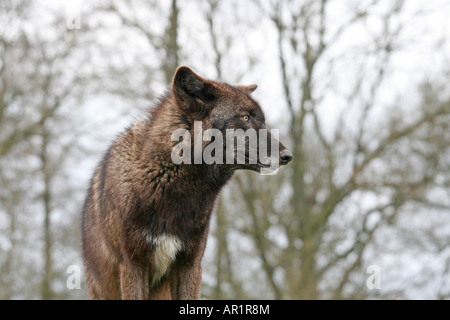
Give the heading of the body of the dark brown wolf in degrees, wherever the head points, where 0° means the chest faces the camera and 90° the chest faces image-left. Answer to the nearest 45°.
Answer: approximately 315°

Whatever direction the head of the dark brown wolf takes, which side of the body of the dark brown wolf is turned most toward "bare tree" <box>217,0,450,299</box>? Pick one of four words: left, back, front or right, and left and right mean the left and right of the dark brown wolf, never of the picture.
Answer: left
